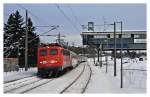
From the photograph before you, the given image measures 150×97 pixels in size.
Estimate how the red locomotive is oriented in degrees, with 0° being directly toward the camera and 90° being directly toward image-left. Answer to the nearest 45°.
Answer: approximately 45°

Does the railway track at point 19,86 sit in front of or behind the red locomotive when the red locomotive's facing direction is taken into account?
in front
